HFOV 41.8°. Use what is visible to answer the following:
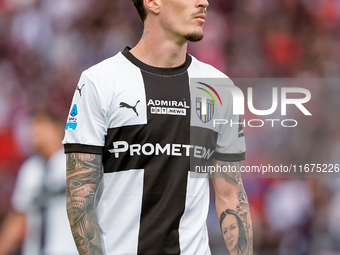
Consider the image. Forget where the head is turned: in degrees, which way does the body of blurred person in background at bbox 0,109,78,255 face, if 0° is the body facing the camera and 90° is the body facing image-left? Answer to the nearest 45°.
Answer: approximately 45°

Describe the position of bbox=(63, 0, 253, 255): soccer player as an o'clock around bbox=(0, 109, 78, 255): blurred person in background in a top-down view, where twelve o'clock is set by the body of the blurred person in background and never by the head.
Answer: The soccer player is roughly at 10 o'clock from the blurred person in background.
